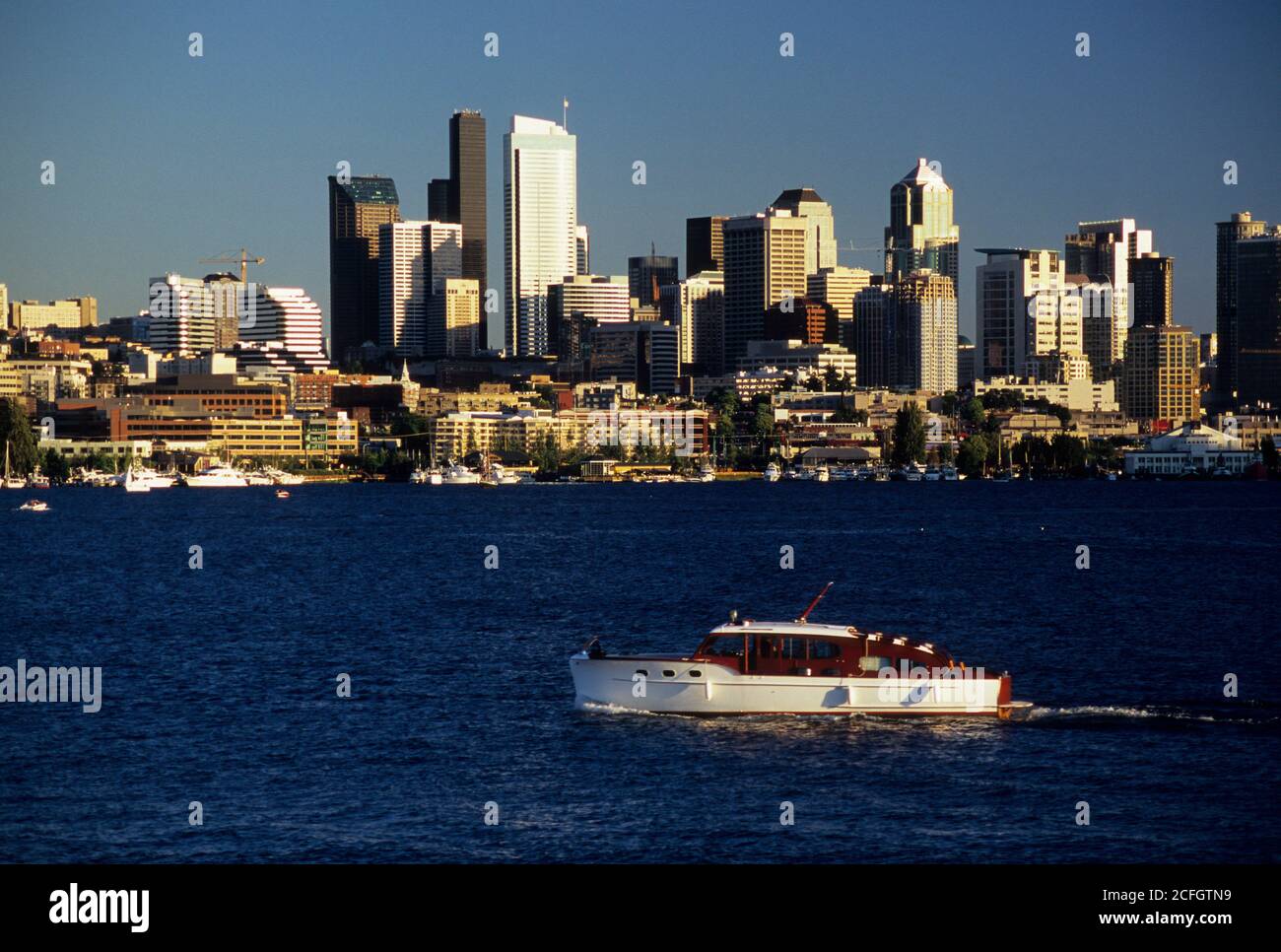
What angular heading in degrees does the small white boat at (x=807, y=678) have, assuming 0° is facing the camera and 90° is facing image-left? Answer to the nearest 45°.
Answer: approximately 90°
